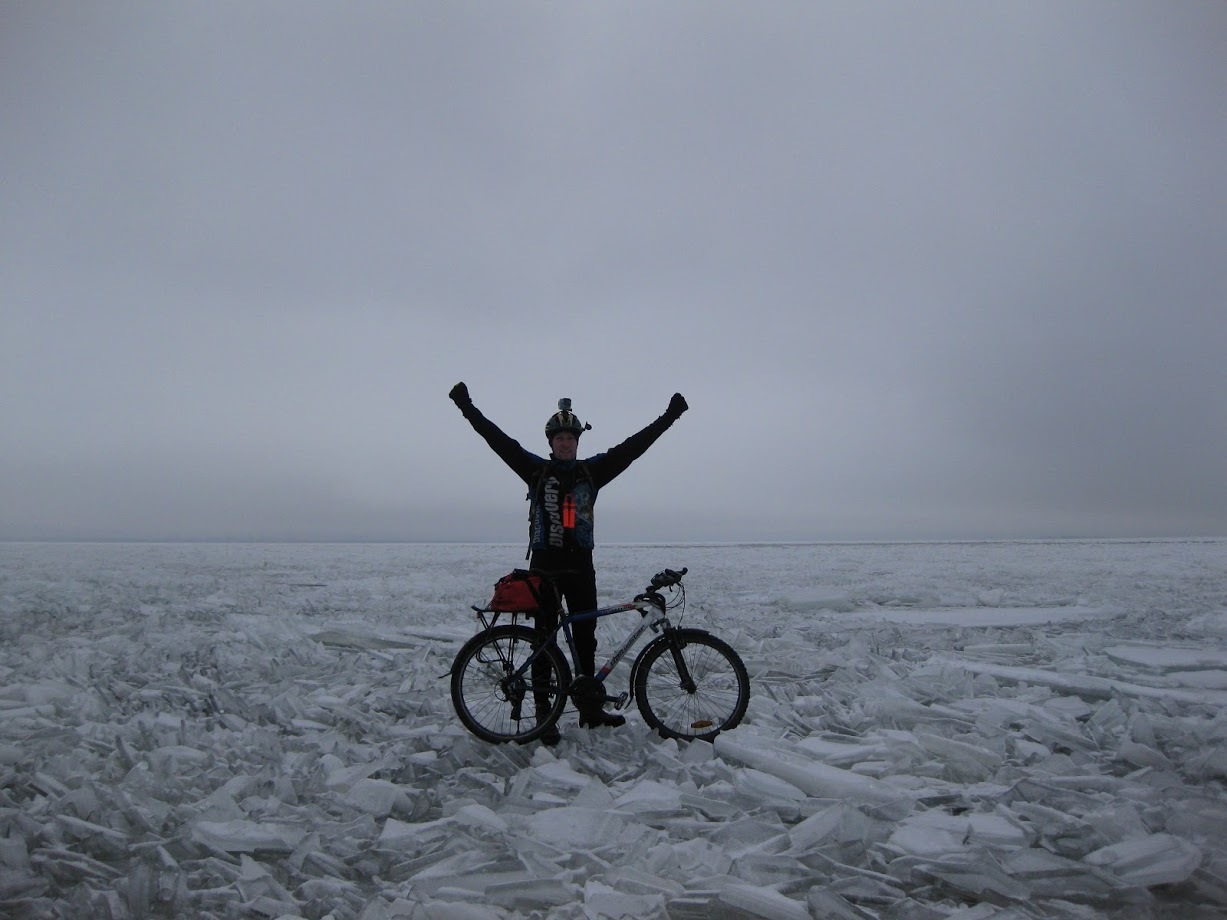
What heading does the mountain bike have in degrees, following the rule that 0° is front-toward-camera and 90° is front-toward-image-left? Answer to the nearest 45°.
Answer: approximately 270°

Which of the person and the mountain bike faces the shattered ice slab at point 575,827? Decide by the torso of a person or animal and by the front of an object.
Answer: the person

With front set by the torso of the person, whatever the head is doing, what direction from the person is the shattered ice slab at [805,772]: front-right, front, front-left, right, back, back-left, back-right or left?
front-left

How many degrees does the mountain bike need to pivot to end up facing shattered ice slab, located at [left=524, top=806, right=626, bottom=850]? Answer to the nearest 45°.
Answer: approximately 90° to its right

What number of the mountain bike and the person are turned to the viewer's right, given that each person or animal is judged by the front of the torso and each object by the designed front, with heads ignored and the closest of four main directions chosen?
1

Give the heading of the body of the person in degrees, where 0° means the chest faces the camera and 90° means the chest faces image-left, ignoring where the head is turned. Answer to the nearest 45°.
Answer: approximately 0°

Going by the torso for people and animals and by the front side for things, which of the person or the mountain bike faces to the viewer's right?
the mountain bike

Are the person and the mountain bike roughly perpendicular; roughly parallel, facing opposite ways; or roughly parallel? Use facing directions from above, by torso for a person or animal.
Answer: roughly perpendicular
